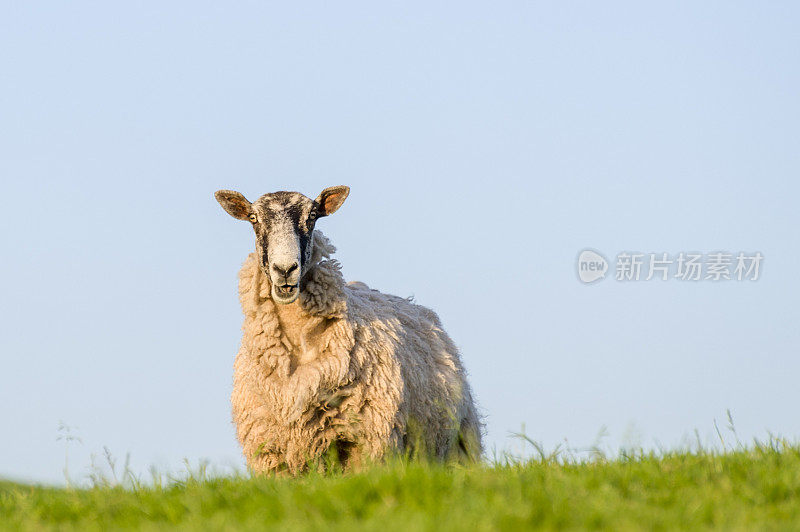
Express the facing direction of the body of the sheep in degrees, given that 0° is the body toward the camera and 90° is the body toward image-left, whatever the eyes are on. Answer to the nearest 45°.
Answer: approximately 45°
